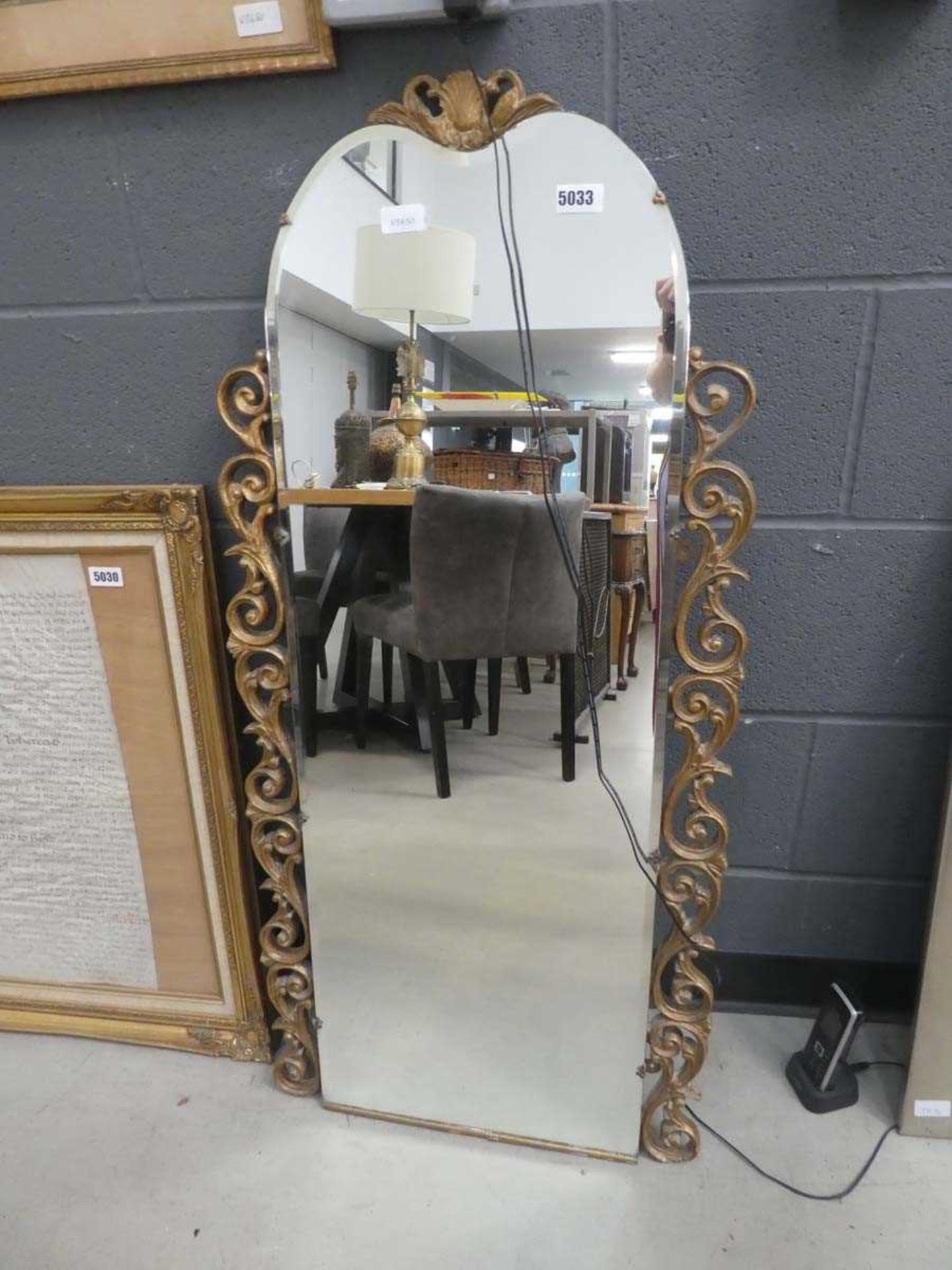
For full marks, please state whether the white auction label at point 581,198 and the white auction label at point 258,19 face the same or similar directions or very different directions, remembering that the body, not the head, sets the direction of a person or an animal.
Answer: same or similar directions

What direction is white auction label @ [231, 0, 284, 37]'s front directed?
toward the camera

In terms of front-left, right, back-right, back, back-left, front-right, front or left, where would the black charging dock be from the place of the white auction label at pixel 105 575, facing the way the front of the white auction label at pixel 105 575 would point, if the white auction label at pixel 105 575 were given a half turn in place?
back-right

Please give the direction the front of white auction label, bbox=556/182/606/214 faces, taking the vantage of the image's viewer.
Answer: facing the viewer

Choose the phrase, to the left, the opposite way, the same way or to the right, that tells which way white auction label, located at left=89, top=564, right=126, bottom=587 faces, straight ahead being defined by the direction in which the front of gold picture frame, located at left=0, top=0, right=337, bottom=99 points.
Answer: the same way

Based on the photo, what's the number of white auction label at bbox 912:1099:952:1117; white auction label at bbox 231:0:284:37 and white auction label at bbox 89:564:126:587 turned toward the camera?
3

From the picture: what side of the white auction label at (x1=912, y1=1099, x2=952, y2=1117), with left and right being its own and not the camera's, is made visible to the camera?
front
